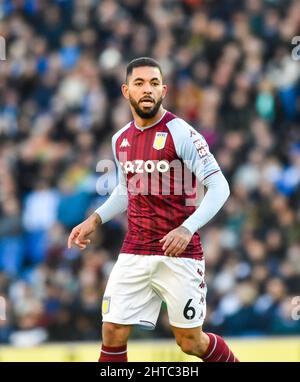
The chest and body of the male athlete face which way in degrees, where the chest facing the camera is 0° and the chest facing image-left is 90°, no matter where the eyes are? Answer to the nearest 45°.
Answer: approximately 45°
